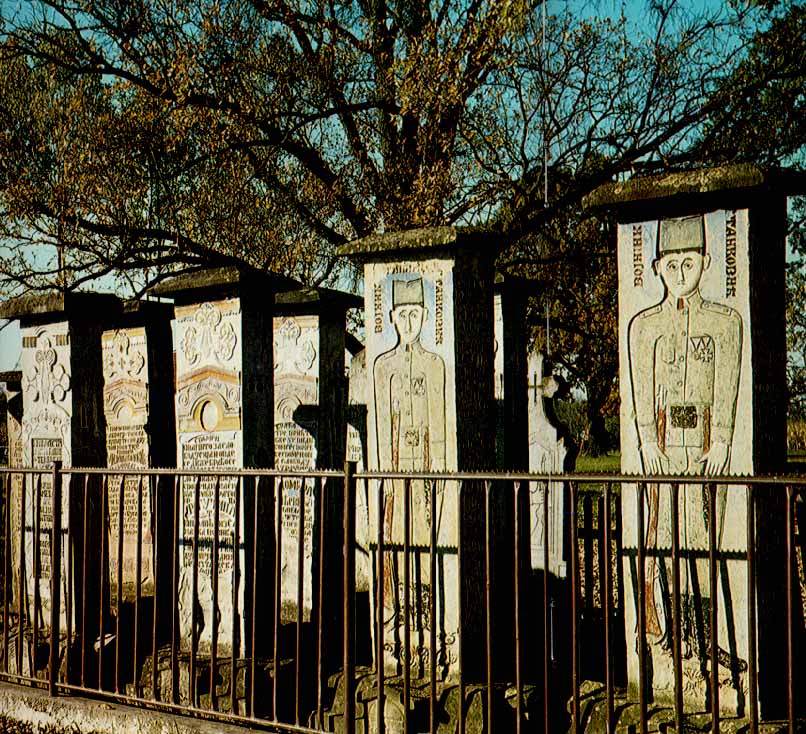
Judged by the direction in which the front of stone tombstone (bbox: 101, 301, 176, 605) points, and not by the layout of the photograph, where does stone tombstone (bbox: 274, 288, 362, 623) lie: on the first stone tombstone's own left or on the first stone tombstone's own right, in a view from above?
on the first stone tombstone's own left

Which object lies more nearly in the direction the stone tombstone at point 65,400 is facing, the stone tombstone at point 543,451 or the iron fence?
the iron fence

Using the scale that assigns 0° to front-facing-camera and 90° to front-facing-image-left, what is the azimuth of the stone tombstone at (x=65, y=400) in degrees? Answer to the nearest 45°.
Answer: approximately 45°

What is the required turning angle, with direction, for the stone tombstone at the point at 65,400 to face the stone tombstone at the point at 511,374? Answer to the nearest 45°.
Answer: approximately 135° to its left

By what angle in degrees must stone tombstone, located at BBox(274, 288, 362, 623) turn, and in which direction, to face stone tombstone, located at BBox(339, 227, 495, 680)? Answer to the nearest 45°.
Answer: approximately 45° to its left

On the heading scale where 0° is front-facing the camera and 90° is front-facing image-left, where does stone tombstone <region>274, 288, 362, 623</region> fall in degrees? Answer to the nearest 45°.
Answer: approximately 45°

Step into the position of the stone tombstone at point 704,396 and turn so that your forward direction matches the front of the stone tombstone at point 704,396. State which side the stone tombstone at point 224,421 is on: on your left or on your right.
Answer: on your right

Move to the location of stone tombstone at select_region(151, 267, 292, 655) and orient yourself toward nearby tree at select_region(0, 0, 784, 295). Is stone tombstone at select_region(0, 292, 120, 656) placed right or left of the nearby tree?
left
